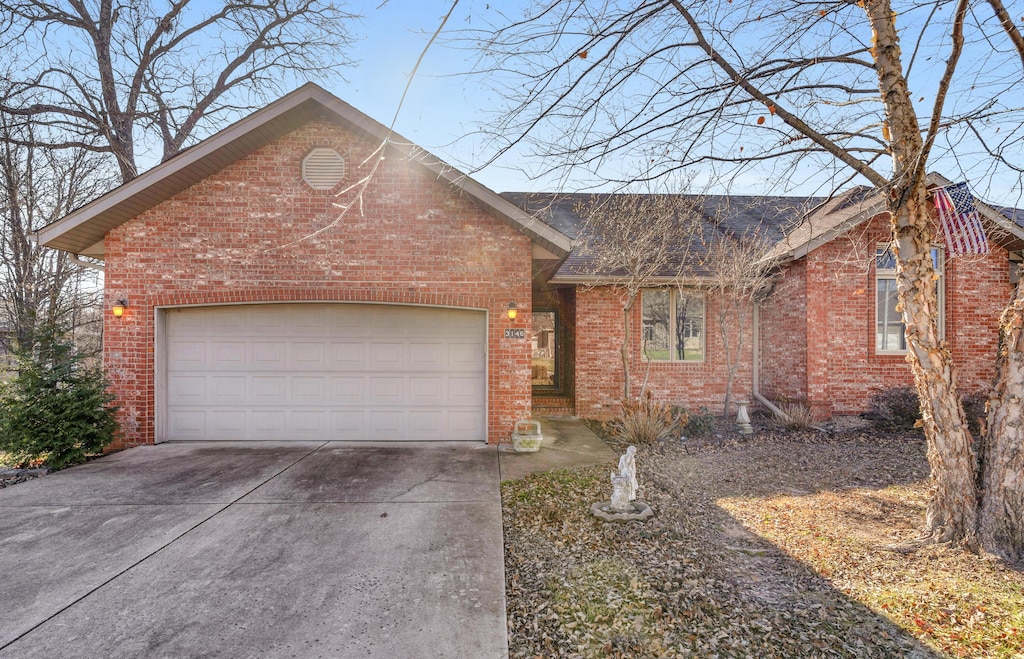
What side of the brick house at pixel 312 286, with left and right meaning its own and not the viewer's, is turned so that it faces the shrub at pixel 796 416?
left

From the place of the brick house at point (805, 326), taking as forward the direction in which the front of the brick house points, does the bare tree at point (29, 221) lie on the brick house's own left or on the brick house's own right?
on the brick house's own right

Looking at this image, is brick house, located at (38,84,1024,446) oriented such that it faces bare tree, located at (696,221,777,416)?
no

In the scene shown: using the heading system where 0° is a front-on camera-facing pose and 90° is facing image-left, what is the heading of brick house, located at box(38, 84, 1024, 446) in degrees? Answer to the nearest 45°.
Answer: approximately 0°

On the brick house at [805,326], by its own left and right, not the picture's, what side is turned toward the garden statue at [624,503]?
front

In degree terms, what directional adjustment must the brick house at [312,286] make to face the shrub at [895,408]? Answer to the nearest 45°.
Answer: approximately 90° to its left

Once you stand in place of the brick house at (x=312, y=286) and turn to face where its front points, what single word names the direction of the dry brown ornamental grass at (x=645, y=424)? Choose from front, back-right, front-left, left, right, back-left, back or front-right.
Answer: left

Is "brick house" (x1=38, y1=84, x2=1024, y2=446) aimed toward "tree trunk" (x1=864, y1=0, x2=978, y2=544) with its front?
no

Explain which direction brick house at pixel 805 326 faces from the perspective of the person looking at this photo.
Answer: facing the viewer

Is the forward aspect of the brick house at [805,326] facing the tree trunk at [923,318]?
yes

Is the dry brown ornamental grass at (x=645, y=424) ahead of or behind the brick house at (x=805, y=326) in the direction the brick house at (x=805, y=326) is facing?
ahead

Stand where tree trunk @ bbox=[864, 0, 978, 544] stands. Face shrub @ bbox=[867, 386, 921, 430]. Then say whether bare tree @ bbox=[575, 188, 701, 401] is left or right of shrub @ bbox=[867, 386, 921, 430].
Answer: left

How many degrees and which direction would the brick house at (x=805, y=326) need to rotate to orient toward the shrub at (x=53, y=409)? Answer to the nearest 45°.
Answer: approximately 45° to its right
